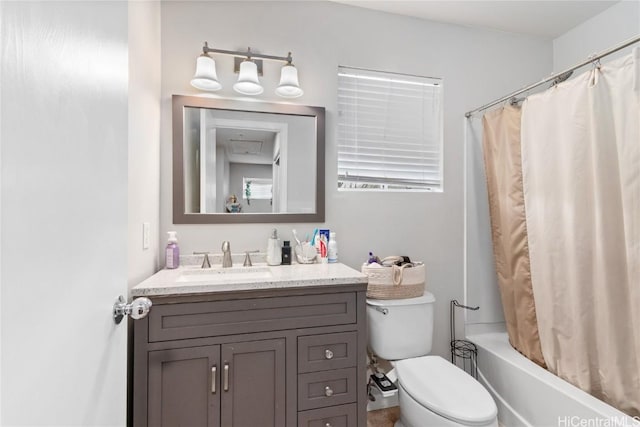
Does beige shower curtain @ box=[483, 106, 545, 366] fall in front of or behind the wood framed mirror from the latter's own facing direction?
in front

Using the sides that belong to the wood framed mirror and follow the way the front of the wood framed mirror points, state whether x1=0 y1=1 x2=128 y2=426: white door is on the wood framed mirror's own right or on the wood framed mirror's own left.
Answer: on the wood framed mirror's own right

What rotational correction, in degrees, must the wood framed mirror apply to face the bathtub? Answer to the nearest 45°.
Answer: approximately 45° to its left

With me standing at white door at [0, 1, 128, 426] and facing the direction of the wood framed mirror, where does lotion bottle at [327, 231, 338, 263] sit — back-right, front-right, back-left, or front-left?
front-right

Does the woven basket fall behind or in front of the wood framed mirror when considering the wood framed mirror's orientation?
in front

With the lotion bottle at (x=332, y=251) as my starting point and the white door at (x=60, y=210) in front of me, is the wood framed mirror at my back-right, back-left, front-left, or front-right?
front-right

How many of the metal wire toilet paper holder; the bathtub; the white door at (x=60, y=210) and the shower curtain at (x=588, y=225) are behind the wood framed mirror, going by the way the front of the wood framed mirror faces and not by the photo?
0

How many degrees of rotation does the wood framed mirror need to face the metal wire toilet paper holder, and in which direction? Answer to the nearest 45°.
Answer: approximately 45° to its left
